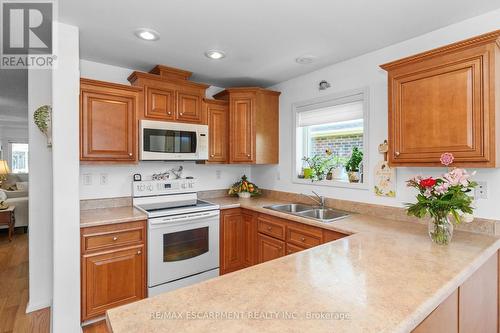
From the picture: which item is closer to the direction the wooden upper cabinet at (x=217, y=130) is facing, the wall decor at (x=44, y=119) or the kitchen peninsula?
the kitchen peninsula

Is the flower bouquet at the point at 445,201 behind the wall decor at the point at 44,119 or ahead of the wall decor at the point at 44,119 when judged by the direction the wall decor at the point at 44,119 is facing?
ahead

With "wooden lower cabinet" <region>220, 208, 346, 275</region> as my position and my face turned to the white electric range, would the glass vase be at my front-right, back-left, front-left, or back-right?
back-left

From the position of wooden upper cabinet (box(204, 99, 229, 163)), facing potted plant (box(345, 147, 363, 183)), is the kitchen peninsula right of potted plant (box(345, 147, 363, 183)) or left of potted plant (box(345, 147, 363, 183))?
right

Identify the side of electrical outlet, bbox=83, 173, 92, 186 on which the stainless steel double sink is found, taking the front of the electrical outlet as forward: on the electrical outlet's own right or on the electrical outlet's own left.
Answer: on the electrical outlet's own left
